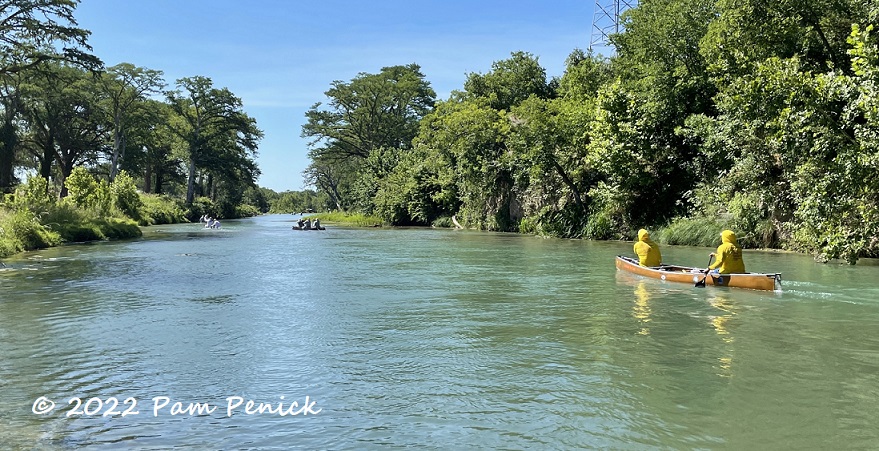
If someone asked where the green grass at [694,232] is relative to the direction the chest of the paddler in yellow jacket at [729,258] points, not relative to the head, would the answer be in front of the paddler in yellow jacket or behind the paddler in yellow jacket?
in front

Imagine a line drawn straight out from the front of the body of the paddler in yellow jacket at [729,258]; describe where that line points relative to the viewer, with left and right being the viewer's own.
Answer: facing away from the viewer and to the left of the viewer

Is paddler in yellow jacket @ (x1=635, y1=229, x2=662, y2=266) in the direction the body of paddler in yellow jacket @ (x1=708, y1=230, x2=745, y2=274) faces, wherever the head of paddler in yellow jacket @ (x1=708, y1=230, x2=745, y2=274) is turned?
yes
